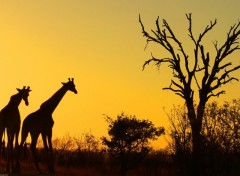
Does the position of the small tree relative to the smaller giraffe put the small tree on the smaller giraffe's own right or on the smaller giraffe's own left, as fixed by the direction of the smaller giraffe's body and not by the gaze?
on the smaller giraffe's own left

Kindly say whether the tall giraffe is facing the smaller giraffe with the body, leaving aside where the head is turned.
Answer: no

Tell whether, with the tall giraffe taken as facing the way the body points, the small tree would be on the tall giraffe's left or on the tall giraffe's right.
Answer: on the tall giraffe's left

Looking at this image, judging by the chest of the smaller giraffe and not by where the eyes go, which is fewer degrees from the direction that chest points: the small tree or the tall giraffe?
the tall giraffe

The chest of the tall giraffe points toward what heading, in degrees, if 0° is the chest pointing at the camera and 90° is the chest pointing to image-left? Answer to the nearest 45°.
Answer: approximately 270°

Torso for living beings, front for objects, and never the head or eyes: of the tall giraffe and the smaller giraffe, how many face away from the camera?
0

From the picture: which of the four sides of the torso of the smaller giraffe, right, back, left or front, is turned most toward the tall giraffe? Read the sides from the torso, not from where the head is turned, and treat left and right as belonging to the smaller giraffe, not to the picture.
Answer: front

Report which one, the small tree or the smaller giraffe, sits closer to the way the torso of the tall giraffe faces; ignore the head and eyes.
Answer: the small tree

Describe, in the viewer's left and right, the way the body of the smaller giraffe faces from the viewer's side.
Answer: facing the viewer and to the right of the viewer
